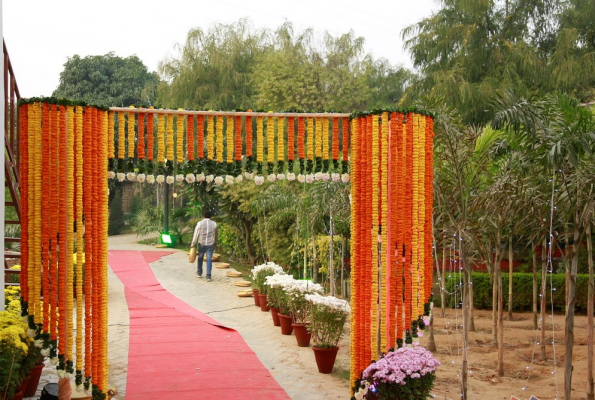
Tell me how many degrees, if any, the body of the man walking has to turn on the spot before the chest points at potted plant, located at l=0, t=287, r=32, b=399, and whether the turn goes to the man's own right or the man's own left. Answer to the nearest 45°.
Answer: approximately 180°

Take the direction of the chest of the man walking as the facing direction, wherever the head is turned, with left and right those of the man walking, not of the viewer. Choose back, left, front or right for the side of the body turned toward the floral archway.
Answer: back

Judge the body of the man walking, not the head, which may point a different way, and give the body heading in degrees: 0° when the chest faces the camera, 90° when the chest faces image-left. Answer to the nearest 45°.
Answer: approximately 180°

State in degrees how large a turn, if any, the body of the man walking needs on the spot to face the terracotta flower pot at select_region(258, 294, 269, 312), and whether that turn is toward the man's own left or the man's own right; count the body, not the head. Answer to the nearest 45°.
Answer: approximately 180°

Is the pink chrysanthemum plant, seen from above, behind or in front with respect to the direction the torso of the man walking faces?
behind

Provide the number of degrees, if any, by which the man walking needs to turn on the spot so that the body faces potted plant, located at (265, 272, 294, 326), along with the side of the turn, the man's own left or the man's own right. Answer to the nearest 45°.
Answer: approximately 180°

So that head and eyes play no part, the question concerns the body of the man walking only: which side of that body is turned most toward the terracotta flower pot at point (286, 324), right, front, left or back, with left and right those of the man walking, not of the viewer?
back

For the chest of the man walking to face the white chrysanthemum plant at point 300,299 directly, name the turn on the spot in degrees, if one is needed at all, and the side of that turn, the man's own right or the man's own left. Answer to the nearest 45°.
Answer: approximately 180°

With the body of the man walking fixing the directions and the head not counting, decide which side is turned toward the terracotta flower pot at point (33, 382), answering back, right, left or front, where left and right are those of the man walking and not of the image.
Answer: back
